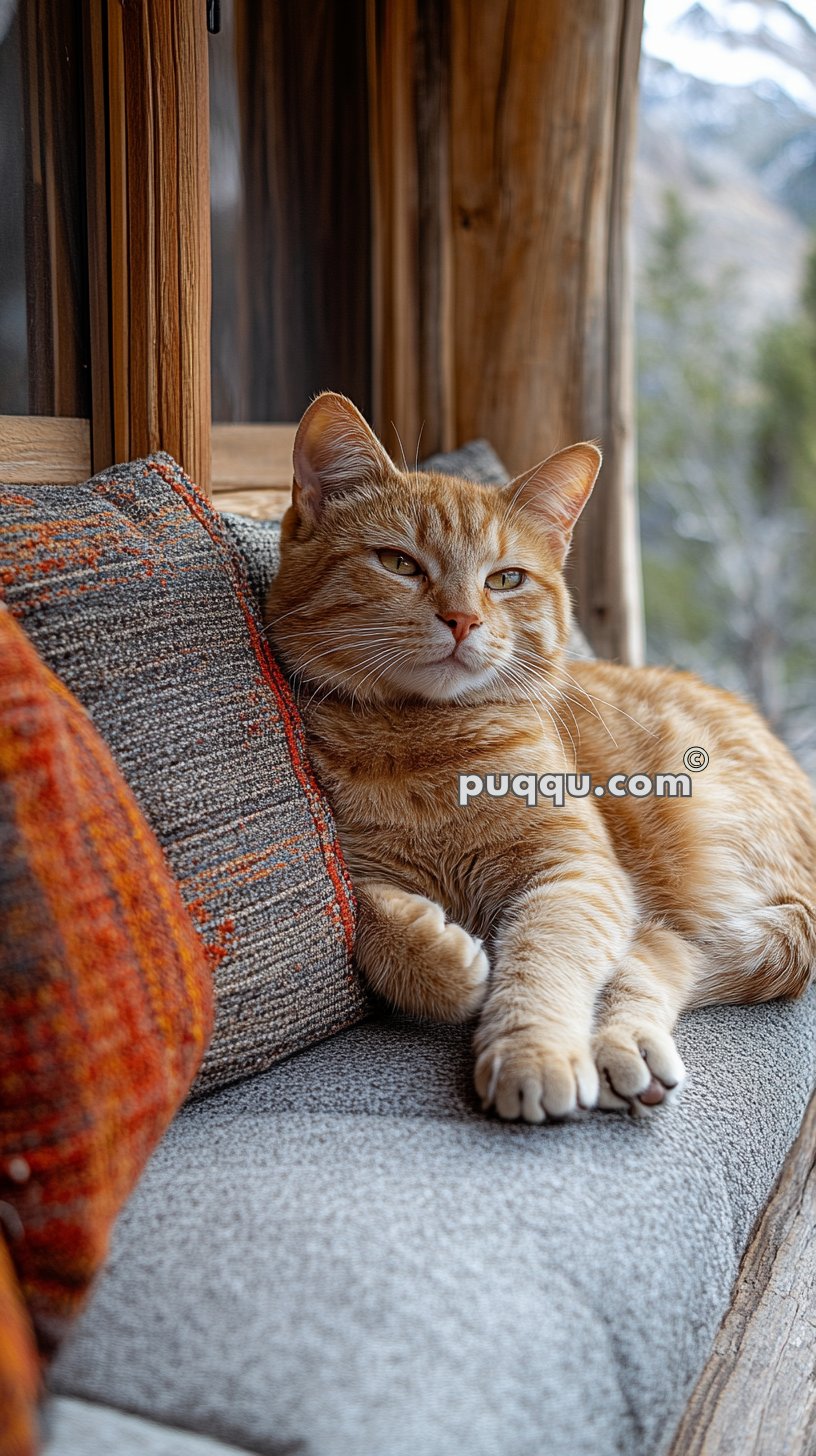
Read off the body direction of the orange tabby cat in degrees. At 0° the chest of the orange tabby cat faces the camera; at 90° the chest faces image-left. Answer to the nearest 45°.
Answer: approximately 45°

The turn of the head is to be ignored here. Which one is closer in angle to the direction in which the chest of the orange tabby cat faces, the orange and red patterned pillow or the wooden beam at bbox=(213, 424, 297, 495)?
the orange and red patterned pillow

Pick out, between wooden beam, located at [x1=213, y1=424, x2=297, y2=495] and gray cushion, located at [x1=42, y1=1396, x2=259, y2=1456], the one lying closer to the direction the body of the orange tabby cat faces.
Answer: the gray cushion

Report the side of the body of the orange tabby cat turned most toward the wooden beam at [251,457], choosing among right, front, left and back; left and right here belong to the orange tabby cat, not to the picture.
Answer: right

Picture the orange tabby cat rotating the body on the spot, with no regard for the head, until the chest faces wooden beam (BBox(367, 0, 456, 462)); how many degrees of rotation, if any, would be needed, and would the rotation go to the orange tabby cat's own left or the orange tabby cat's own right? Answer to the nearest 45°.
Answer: approximately 135° to the orange tabby cat's own right

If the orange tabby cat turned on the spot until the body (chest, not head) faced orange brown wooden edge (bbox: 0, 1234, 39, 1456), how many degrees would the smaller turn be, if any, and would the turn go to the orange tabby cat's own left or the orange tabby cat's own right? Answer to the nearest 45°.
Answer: approximately 45° to the orange tabby cat's own left

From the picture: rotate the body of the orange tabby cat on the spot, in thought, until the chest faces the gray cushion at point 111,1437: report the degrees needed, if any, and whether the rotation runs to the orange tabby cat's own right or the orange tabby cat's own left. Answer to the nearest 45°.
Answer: approximately 45° to the orange tabby cat's own left
